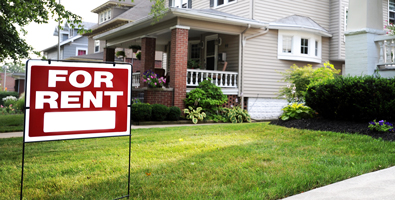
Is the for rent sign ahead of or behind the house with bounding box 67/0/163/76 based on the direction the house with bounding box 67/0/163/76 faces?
ahead

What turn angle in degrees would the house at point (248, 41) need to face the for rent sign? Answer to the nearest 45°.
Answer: approximately 45° to its left

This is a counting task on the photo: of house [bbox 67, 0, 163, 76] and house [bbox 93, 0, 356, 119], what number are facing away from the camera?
0

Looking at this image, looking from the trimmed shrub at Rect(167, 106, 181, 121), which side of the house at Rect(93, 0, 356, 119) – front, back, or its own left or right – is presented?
front

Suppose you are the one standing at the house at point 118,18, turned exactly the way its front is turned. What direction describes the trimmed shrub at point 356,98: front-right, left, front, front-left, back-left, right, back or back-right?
front-left

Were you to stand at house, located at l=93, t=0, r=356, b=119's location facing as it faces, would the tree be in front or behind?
in front

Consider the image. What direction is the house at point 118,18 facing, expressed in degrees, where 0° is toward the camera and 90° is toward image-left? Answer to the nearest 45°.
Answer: approximately 45°

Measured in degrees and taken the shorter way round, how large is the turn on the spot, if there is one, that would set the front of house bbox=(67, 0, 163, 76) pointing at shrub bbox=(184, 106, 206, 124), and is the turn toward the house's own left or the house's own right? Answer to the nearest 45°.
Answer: approximately 45° to the house's own left

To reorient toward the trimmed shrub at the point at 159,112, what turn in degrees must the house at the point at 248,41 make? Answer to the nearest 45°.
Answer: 0° — it already faces it

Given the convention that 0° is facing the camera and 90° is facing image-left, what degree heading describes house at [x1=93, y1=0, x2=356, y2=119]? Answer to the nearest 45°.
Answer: approximately 45°
